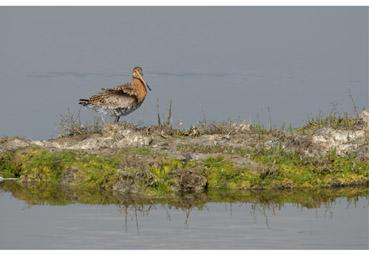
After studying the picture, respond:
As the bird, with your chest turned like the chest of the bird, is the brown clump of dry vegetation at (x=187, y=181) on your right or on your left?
on your right

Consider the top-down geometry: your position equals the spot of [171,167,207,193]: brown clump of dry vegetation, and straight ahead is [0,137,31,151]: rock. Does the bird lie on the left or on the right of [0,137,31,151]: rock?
right

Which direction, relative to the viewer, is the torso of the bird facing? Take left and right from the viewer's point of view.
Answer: facing to the right of the viewer
